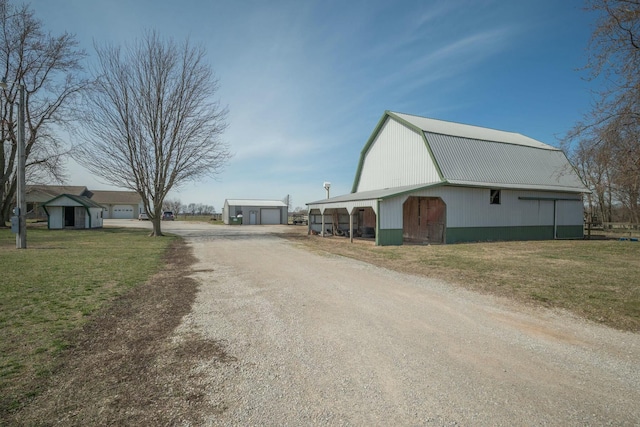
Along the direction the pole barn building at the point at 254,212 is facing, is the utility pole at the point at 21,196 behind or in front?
in front

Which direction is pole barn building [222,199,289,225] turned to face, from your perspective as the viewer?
facing the viewer

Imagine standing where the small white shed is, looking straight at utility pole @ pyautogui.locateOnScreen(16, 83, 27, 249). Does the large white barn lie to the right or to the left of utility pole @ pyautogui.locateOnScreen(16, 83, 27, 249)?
left

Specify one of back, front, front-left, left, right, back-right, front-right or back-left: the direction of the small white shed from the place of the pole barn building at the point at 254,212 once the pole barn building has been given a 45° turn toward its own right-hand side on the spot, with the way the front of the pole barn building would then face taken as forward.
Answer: front

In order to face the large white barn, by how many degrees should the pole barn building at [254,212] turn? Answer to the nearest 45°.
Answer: approximately 45° to its left
